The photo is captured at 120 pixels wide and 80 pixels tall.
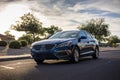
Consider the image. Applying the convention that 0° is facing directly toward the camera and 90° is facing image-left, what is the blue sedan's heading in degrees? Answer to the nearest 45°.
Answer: approximately 45°
